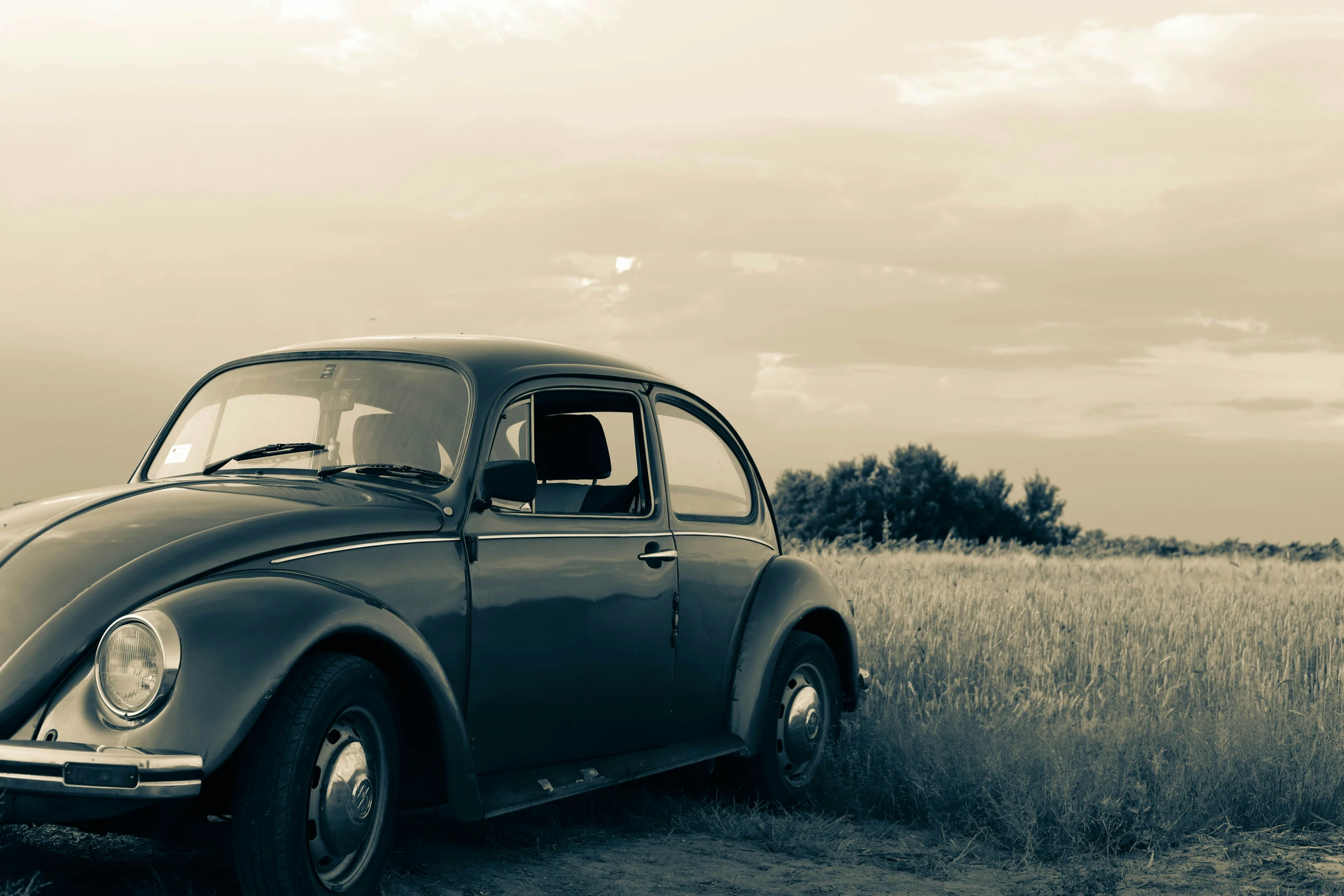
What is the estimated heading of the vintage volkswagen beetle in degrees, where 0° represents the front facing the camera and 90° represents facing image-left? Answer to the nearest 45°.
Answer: approximately 45°
